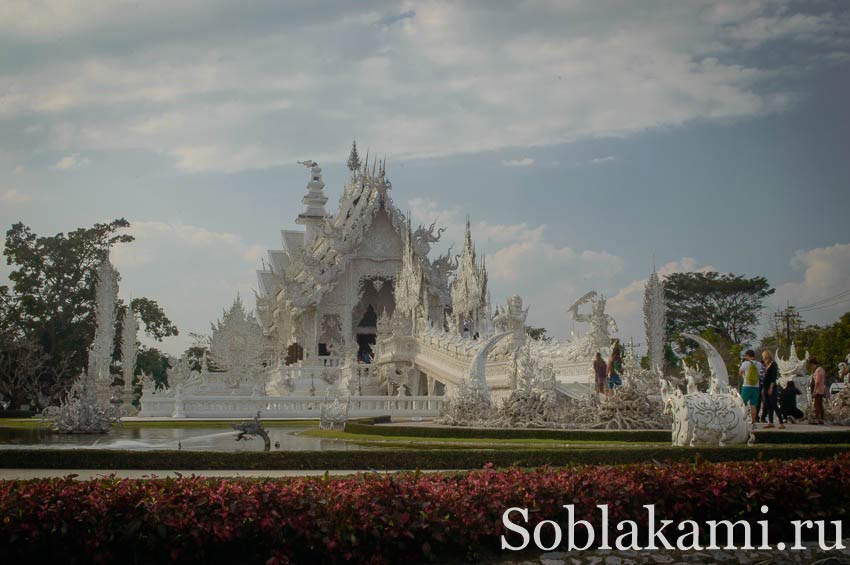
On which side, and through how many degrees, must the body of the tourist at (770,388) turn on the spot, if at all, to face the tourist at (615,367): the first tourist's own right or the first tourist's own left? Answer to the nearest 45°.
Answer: approximately 45° to the first tourist's own right

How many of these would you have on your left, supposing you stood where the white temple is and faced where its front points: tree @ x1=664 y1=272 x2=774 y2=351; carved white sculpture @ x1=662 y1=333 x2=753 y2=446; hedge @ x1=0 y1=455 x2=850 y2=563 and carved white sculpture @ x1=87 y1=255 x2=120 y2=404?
1

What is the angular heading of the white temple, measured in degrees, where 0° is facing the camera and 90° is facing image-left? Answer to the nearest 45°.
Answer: approximately 315°

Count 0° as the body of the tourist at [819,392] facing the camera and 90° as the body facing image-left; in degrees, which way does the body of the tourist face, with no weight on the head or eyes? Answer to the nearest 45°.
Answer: approximately 90°

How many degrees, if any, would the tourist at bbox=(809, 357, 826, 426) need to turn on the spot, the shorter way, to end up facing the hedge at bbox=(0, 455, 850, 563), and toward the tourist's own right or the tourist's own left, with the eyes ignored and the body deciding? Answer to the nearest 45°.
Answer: approximately 90° to the tourist's own left

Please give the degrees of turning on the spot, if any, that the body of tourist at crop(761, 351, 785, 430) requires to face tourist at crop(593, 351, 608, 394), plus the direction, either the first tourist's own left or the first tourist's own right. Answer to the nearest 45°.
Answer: approximately 45° to the first tourist's own right

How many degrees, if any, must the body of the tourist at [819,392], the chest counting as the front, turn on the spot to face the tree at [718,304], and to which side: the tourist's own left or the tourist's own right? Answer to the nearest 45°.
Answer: approximately 90° to the tourist's own right

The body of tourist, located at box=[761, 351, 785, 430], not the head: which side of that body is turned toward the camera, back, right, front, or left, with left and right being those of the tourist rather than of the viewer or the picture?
left

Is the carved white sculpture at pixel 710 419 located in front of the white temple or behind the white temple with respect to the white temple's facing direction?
in front

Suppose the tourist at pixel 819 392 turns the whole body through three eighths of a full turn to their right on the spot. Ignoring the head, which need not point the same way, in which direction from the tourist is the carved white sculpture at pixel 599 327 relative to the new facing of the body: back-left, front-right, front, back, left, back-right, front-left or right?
left
